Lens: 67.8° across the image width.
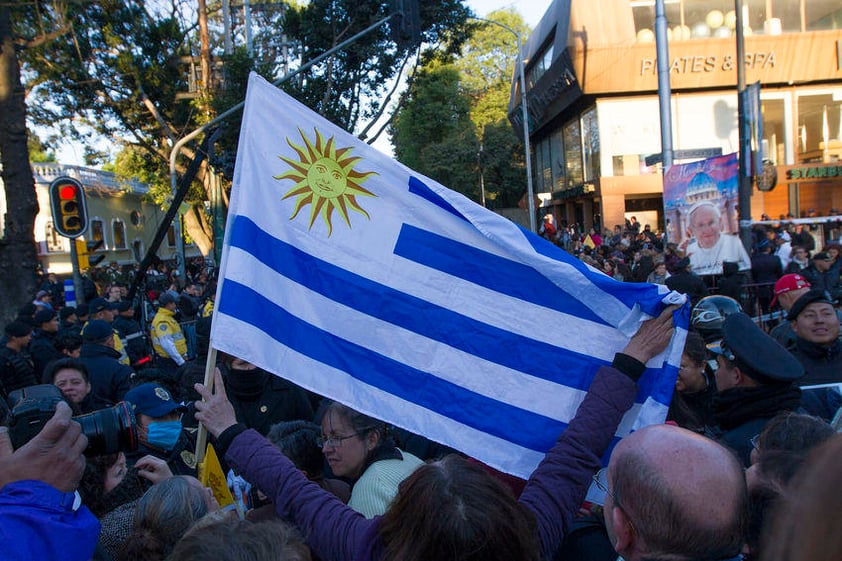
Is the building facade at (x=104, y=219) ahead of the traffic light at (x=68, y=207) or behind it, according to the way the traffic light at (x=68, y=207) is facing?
behind

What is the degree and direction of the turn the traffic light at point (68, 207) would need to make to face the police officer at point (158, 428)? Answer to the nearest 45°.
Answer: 0° — it already faces them

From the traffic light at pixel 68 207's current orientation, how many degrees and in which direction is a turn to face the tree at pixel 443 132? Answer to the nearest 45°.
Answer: approximately 135° to its left

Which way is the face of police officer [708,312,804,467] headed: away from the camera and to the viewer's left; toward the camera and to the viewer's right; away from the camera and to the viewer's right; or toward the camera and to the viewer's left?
away from the camera and to the viewer's left

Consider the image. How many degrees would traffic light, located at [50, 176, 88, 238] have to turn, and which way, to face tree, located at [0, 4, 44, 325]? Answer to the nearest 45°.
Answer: approximately 135° to its right
